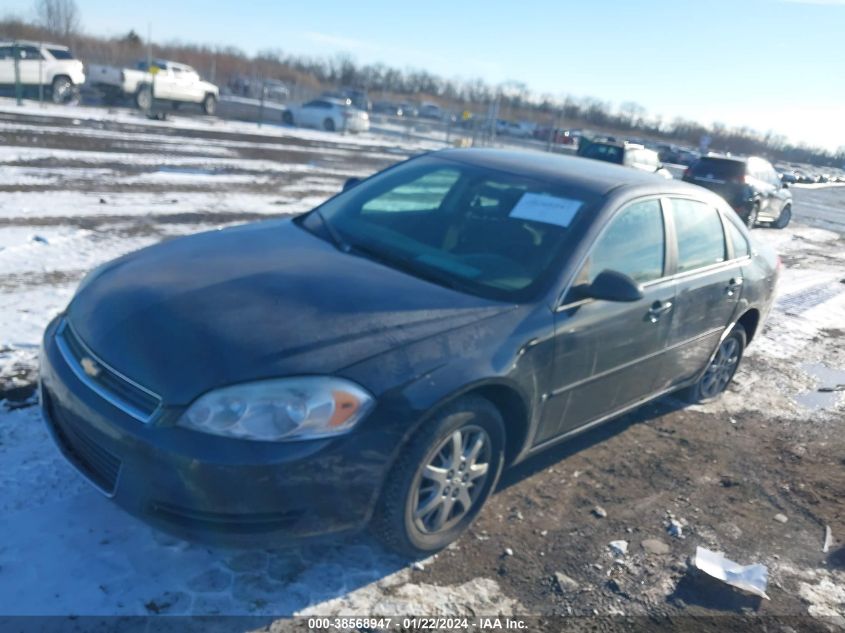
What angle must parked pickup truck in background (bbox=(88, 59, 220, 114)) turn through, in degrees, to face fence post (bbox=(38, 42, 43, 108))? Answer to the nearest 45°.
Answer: approximately 180°

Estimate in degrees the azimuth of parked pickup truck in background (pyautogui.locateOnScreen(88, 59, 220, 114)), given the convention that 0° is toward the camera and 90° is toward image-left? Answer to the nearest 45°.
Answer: approximately 225°

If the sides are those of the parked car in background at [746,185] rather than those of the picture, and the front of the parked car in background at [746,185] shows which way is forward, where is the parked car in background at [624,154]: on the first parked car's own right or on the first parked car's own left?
on the first parked car's own left

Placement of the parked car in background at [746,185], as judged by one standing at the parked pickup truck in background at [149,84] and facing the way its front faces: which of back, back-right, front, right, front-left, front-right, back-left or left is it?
right

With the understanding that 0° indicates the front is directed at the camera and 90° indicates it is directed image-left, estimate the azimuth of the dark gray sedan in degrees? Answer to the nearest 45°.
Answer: approximately 45°

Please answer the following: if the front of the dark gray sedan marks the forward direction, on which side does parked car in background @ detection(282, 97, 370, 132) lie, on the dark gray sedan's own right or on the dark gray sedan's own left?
on the dark gray sedan's own right

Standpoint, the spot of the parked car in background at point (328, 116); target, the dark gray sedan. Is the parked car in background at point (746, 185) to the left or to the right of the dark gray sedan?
left

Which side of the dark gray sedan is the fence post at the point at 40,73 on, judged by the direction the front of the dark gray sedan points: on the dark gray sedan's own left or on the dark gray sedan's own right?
on the dark gray sedan's own right

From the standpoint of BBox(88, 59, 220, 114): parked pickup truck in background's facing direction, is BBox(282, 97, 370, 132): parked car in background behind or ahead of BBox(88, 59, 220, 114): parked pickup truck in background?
ahead
